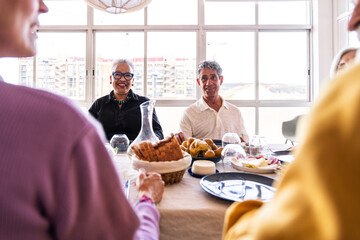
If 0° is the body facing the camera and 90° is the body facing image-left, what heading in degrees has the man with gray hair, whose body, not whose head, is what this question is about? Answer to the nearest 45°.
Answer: approximately 0°

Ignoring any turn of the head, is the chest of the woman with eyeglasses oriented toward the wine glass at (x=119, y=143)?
yes

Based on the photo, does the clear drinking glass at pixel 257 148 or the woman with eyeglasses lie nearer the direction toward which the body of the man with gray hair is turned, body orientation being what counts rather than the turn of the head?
the clear drinking glass

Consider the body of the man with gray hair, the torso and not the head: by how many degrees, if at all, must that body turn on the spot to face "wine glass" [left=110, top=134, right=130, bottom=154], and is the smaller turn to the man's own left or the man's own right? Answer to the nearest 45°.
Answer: approximately 45° to the man's own right

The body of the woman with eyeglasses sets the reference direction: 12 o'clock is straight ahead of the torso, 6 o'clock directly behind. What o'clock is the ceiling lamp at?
The ceiling lamp is roughly at 12 o'clock from the woman with eyeglasses.

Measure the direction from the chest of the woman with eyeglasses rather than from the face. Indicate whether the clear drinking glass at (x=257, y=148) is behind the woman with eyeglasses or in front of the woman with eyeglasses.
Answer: in front

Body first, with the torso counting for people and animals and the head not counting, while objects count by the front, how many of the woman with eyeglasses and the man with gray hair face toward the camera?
2

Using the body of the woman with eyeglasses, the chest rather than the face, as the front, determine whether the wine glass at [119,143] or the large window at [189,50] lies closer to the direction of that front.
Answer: the wine glass

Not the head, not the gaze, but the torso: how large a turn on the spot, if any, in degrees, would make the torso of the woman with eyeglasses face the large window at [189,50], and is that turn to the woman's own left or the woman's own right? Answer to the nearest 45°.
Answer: approximately 135° to the woman's own left

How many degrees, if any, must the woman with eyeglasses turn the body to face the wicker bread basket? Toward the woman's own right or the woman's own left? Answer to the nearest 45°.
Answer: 0° — they already face it

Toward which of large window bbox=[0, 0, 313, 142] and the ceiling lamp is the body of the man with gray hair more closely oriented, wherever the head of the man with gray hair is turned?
the ceiling lamp
